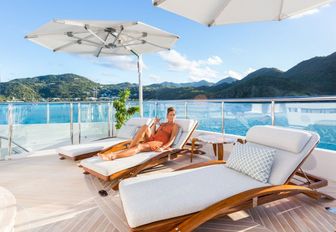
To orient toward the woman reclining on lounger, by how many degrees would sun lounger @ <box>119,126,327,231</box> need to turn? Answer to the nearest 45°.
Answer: approximately 90° to its right

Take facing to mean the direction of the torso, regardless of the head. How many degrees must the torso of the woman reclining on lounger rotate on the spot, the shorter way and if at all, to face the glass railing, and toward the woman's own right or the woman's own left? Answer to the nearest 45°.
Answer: approximately 90° to the woman's own right

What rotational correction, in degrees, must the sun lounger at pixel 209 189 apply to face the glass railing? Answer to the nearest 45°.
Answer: approximately 90° to its right

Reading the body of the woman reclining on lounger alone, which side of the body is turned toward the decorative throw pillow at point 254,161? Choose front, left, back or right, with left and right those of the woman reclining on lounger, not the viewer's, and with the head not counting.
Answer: left

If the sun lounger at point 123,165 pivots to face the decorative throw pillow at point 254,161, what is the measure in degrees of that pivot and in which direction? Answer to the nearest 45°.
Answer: approximately 90° to its left
